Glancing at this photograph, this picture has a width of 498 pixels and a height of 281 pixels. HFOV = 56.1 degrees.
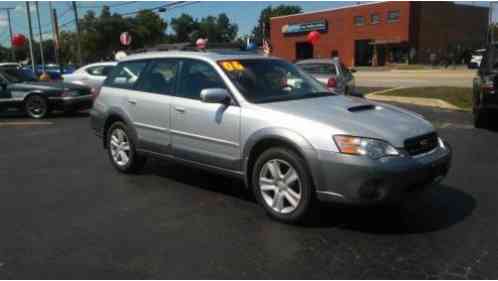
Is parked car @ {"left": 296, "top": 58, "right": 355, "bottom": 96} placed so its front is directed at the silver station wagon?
no

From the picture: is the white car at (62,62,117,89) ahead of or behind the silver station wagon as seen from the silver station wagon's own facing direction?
behind

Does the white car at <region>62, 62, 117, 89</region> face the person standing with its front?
no

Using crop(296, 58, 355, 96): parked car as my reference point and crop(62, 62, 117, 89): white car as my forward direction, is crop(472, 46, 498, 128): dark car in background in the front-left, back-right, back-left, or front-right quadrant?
back-left

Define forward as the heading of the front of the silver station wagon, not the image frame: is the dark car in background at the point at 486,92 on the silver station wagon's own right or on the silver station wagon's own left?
on the silver station wagon's own left

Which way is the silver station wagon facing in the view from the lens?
facing the viewer and to the right of the viewer

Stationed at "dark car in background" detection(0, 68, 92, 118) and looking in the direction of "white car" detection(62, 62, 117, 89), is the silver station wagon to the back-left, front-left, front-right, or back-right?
back-right
